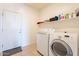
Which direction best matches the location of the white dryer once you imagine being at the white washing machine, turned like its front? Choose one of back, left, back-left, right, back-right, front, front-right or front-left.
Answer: right

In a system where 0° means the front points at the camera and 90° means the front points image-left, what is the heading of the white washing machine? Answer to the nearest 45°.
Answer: approximately 45°

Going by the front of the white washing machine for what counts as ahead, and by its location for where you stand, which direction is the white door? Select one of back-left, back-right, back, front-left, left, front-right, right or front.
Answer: front-right
